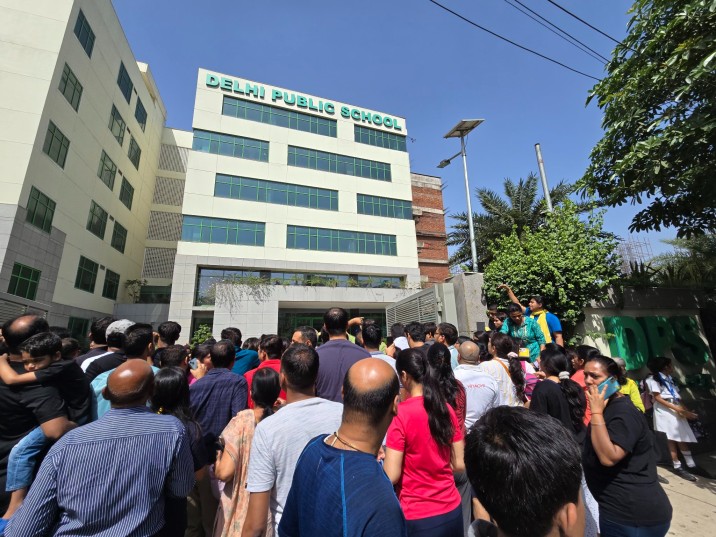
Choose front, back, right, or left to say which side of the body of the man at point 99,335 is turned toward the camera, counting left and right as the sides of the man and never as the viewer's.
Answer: back

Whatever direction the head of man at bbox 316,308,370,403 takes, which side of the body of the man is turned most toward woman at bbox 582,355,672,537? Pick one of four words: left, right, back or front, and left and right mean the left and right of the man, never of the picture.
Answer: right

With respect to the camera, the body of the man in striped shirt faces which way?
away from the camera

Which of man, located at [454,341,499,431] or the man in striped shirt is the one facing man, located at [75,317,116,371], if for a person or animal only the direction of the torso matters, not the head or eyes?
the man in striped shirt

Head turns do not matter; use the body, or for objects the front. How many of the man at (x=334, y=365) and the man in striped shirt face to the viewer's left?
0

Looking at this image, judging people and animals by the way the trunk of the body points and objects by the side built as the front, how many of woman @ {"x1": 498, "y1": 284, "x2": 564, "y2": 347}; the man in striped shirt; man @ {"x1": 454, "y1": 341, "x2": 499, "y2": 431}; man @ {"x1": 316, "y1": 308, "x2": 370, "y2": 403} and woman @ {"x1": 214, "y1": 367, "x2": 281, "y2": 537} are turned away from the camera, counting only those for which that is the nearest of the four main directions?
4

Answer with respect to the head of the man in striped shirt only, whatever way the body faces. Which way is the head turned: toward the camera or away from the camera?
away from the camera

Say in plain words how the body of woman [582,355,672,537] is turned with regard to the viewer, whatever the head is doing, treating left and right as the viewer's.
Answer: facing to the left of the viewer

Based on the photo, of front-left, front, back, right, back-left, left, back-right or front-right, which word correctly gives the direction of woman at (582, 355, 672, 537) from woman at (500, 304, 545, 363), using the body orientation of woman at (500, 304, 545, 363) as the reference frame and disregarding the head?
front-left

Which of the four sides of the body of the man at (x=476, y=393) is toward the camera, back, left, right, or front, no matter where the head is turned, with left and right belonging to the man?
back

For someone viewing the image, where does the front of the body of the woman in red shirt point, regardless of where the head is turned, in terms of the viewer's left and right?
facing away from the viewer and to the left of the viewer

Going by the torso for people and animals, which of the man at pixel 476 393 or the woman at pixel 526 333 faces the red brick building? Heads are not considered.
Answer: the man

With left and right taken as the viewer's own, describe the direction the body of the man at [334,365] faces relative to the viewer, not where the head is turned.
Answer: facing away from the viewer
